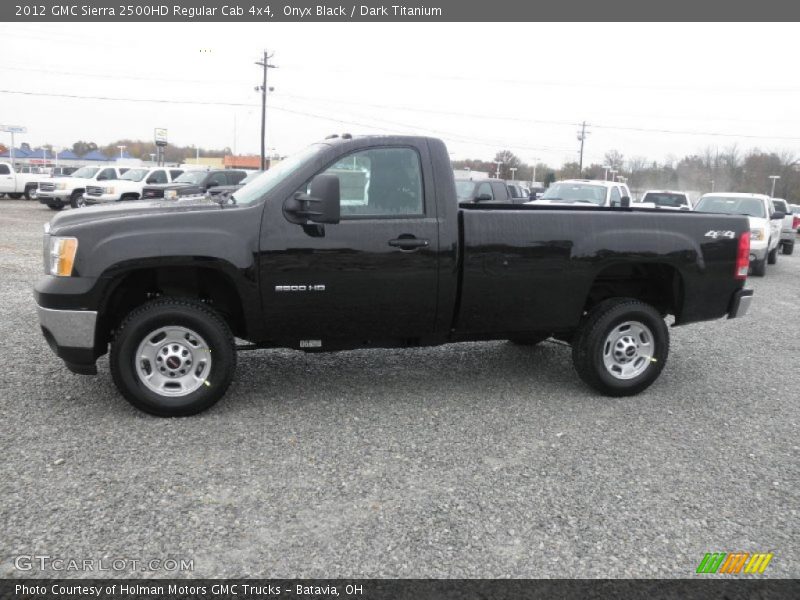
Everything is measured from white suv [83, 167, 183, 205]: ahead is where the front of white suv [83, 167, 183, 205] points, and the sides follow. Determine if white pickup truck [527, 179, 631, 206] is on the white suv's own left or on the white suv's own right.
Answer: on the white suv's own left

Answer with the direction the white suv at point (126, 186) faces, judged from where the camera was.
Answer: facing the viewer and to the left of the viewer

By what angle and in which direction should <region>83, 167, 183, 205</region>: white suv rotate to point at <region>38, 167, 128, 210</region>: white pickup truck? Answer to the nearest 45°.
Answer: approximately 90° to its right

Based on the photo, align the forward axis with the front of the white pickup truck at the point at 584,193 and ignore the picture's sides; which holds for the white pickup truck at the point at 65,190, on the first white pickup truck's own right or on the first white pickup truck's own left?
on the first white pickup truck's own right

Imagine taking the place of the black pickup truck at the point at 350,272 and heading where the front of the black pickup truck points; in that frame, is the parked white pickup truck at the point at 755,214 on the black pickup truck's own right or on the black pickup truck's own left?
on the black pickup truck's own right

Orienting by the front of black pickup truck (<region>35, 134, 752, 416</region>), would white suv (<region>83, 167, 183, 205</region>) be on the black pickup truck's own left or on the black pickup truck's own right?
on the black pickup truck's own right

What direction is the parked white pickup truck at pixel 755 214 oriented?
toward the camera

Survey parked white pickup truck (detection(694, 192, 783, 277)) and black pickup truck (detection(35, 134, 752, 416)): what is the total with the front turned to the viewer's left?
1

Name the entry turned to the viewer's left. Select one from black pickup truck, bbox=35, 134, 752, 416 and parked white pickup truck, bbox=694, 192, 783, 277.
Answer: the black pickup truck

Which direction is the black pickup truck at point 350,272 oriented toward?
to the viewer's left

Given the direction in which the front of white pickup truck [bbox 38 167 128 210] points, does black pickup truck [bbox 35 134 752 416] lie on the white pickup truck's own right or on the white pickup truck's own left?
on the white pickup truck's own left

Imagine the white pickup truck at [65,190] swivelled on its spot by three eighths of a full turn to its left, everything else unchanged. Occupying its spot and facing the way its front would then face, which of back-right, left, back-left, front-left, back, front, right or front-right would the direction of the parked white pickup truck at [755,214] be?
front-right
